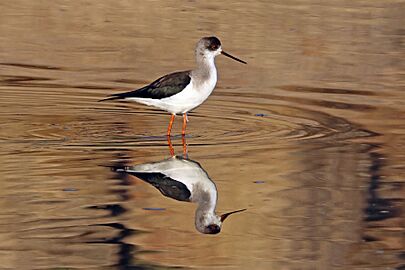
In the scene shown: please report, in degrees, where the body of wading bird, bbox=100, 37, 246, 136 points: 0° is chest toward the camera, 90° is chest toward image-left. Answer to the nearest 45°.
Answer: approximately 270°
